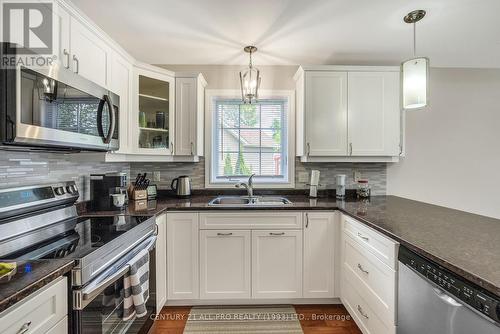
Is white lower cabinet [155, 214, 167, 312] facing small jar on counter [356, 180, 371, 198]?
yes

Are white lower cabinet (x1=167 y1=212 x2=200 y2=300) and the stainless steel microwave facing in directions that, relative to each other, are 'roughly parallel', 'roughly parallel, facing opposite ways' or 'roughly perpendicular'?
roughly perpendicular

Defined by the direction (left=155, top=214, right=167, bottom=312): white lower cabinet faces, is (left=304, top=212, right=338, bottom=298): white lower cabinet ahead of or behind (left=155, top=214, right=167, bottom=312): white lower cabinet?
ahead

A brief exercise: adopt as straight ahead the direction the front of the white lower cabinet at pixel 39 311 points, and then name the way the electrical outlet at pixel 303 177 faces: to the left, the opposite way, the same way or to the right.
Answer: to the right

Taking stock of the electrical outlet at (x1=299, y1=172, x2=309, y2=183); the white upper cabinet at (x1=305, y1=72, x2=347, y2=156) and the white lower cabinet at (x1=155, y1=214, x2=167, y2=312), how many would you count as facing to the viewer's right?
1
